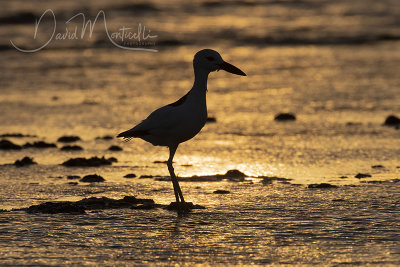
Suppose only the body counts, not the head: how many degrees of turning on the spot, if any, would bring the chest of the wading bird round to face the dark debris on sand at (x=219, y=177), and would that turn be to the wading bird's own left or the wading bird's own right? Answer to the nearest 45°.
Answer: approximately 90° to the wading bird's own left

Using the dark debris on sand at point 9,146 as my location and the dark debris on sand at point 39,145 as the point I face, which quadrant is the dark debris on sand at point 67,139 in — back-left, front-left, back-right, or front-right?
front-left

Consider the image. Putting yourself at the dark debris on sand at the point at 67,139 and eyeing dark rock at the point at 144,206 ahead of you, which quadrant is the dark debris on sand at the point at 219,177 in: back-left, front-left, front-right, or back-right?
front-left

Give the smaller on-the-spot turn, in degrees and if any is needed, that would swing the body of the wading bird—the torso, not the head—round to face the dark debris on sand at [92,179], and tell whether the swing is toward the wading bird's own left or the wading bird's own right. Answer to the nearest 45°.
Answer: approximately 135° to the wading bird's own left

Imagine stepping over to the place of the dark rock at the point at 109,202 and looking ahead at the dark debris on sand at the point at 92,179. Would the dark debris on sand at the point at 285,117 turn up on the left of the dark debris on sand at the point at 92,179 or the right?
right

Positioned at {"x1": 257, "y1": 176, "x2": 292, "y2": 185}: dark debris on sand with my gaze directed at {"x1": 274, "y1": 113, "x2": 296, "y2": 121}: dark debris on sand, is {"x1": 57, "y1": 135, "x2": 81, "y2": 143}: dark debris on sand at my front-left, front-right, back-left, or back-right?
front-left

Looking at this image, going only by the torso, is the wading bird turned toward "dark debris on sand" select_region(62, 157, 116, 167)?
no

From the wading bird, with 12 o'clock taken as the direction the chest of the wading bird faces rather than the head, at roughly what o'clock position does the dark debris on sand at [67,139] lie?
The dark debris on sand is roughly at 8 o'clock from the wading bird.

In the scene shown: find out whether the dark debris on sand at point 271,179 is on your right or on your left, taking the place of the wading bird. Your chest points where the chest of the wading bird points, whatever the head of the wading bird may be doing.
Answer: on your left

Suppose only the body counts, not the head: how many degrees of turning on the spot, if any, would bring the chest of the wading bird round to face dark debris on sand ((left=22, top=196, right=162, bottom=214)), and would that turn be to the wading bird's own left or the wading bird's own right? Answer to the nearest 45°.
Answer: approximately 180°

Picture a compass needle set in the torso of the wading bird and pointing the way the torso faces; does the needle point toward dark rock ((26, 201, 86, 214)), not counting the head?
no

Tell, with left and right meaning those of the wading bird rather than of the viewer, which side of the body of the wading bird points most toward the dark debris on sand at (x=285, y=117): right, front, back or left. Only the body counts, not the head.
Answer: left

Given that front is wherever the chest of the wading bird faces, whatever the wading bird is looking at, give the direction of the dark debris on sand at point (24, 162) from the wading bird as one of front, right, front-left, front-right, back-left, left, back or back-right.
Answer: back-left

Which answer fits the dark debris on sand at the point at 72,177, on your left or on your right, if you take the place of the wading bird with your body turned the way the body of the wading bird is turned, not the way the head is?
on your left

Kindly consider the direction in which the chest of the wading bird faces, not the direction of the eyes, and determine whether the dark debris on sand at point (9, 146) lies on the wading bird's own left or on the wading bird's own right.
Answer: on the wading bird's own left

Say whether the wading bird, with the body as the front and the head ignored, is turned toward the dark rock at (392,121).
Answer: no

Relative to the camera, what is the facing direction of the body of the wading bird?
to the viewer's right
